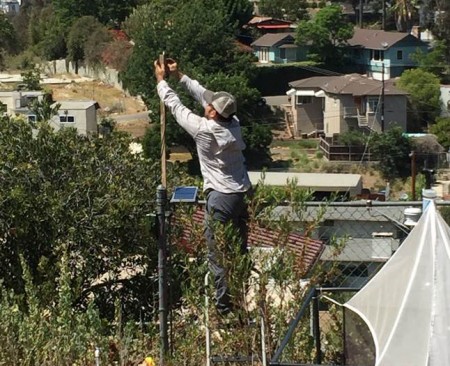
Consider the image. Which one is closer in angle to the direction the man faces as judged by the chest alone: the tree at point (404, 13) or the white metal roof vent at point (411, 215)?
the tree

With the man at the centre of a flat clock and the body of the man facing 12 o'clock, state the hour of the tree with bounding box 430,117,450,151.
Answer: The tree is roughly at 2 o'clock from the man.

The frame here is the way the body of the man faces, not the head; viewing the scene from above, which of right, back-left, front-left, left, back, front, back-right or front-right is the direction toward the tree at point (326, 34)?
front-right

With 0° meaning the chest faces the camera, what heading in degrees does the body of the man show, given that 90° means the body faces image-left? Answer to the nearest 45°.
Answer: approximately 135°

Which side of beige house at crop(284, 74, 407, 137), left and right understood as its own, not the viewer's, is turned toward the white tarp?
front

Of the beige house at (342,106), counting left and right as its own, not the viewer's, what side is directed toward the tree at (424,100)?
left

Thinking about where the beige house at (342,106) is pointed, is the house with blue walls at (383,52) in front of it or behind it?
behind

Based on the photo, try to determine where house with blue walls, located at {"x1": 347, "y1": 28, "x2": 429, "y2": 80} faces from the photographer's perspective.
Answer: facing the viewer and to the left of the viewer

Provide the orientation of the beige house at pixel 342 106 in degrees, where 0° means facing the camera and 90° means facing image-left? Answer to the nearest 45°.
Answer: approximately 0°

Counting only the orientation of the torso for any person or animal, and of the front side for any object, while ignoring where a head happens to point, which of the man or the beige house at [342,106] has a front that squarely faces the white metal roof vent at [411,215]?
the beige house

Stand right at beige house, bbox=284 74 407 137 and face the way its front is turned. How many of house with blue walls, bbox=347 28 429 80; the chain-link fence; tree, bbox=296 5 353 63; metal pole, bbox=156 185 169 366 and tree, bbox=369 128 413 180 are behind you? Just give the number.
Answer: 2

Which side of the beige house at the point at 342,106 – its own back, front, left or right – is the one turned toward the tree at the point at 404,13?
back

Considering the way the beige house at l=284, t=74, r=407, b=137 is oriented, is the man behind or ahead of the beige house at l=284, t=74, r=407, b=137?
ahead

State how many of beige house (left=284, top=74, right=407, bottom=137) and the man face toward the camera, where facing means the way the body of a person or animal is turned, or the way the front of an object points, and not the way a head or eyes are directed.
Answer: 1
